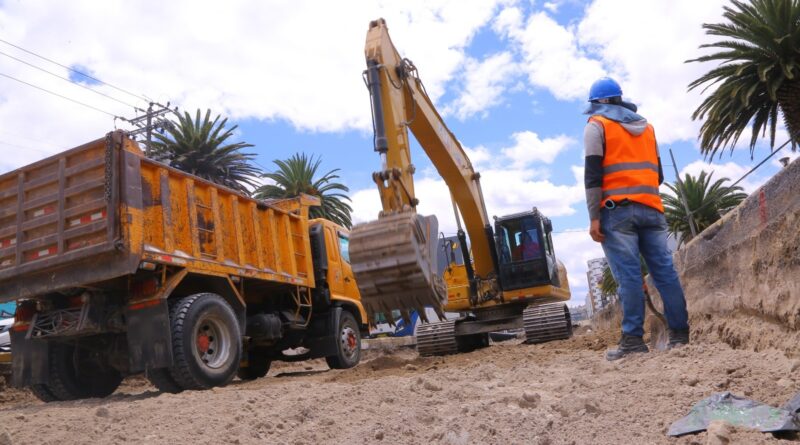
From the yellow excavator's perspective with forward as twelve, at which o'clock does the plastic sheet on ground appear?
The plastic sheet on ground is roughly at 10 o'clock from the yellow excavator.

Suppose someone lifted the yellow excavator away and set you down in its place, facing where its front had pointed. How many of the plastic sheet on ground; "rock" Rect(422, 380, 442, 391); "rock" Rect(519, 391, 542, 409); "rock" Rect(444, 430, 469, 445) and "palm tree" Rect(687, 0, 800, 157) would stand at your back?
1

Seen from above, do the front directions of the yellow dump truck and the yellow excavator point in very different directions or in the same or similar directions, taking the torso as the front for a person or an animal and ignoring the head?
very different directions

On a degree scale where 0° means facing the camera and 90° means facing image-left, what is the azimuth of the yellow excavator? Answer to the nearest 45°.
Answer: approximately 45°

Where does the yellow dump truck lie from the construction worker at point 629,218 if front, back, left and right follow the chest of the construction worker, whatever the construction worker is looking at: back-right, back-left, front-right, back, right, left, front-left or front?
front-left

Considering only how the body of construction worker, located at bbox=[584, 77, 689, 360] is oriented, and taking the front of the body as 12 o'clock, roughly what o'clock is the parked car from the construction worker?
The parked car is roughly at 11 o'clock from the construction worker.

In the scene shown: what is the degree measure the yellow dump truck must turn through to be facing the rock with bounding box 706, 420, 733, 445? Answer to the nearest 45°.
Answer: approximately 90° to its right

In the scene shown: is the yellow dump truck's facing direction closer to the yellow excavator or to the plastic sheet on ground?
the yellow excavator

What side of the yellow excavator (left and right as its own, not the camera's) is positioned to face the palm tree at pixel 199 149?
right

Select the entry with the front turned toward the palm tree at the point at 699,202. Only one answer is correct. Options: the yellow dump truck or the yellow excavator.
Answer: the yellow dump truck

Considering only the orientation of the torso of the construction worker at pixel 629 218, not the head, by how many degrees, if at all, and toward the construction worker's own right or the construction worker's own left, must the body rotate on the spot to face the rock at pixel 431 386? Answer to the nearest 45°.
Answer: approximately 90° to the construction worker's own left

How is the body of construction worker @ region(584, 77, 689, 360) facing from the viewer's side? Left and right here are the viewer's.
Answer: facing away from the viewer and to the left of the viewer

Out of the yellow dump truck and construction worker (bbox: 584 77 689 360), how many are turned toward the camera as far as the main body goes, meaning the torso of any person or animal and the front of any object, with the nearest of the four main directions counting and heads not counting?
0
